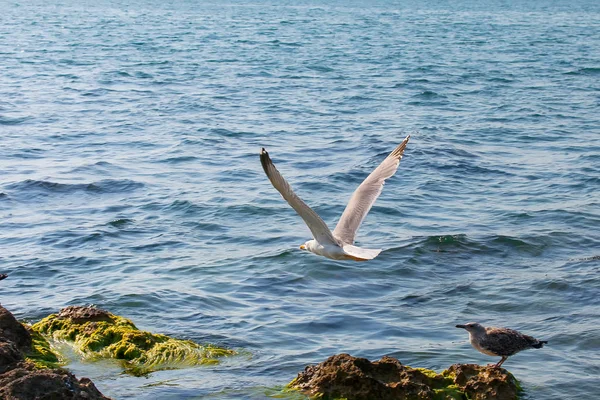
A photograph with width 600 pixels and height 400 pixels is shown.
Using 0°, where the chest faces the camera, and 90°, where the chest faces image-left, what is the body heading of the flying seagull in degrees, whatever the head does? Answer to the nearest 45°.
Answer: approximately 135°

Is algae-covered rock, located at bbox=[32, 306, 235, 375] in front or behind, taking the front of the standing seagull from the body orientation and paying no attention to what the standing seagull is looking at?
in front

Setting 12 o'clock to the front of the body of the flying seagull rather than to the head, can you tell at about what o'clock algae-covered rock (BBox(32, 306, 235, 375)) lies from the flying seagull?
The algae-covered rock is roughly at 10 o'clock from the flying seagull.

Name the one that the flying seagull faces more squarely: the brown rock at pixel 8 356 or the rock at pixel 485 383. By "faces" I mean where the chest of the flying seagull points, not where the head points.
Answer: the brown rock

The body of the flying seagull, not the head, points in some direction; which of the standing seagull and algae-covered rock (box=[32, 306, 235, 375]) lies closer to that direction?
the algae-covered rock

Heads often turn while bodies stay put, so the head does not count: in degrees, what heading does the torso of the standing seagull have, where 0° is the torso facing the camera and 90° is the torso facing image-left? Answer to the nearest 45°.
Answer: approximately 90°

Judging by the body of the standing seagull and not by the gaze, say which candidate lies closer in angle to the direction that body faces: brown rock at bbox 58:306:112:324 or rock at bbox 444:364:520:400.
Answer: the brown rock

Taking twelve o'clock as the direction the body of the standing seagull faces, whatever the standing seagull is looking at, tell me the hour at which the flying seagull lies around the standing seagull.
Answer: The flying seagull is roughly at 1 o'clock from the standing seagull.

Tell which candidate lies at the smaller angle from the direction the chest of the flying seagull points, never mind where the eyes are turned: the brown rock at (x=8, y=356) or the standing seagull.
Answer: the brown rock

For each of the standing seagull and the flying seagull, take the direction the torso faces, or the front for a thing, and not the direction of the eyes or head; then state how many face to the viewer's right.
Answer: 0
